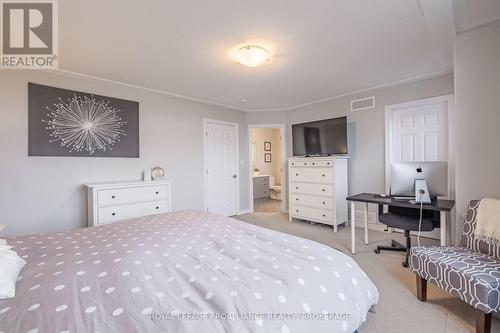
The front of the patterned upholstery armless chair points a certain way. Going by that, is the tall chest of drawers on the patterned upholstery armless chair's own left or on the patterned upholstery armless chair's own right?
on the patterned upholstery armless chair's own right

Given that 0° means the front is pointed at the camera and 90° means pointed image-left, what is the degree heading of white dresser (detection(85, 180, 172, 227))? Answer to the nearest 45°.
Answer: approximately 315°

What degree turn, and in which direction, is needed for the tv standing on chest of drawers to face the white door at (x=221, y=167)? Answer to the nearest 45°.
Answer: approximately 45° to its right

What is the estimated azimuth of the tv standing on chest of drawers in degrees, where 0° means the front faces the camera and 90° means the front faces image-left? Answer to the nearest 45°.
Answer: approximately 45°
